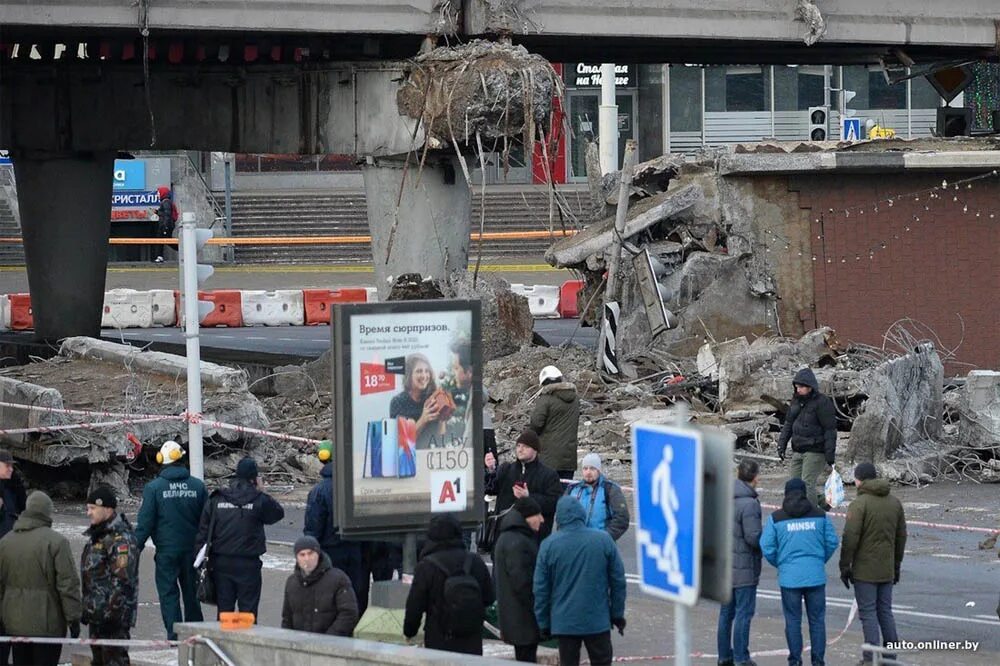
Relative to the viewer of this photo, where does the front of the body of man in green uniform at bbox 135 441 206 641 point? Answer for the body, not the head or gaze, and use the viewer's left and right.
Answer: facing away from the viewer

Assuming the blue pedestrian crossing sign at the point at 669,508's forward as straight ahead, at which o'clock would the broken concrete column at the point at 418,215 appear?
The broken concrete column is roughly at 4 o'clock from the blue pedestrian crossing sign.

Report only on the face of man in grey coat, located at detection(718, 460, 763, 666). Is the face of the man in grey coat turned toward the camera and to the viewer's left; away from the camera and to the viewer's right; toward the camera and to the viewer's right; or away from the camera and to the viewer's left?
away from the camera and to the viewer's right

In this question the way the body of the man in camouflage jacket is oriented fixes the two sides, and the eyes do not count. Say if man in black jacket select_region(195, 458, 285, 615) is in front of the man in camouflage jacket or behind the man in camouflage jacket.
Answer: behind

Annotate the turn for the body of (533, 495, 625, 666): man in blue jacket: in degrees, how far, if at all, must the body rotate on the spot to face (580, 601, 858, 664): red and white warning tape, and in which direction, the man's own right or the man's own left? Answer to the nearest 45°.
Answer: approximately 45° to the man's own right

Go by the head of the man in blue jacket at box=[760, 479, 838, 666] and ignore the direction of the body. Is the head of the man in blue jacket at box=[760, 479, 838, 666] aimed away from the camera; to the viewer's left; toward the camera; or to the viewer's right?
away from the camera

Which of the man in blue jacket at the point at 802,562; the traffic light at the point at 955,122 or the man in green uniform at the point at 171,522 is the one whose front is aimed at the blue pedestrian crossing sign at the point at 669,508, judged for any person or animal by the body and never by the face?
the traffic light

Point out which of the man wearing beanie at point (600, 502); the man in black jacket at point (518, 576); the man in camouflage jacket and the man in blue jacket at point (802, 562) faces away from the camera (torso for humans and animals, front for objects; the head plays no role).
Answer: the man in blue jacket

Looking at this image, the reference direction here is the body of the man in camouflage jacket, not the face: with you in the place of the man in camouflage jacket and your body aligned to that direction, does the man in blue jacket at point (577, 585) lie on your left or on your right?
on your left

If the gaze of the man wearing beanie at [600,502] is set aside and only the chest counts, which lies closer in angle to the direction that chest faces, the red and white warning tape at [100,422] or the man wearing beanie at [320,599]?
the man wearing beanie
